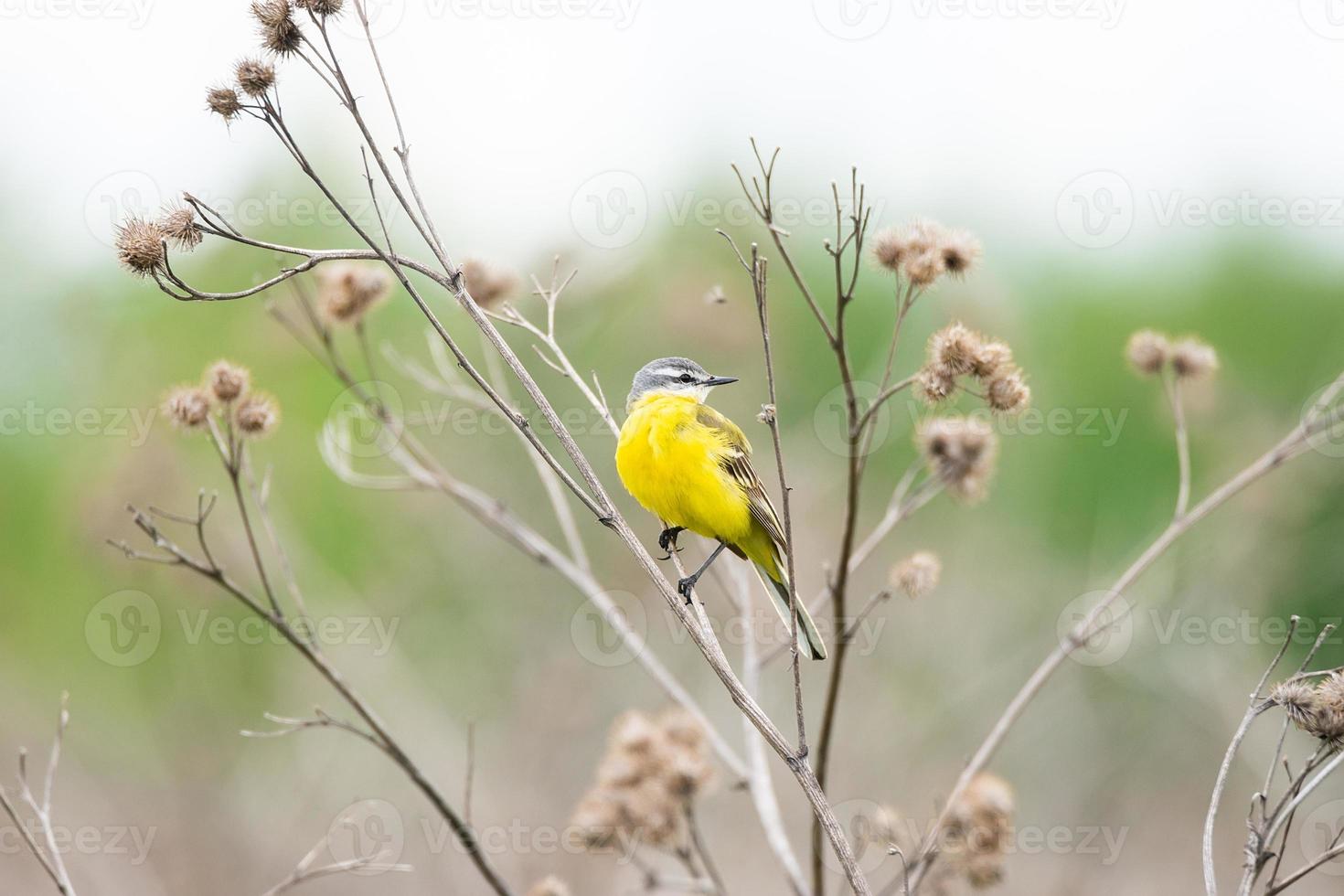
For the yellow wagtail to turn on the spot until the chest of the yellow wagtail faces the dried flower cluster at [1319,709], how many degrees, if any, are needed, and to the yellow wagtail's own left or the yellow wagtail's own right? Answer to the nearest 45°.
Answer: approximately 90° to the yellow wagtail's own left

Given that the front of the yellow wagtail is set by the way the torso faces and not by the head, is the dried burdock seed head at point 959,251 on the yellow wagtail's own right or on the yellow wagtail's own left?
on the yellow wagtail's own left

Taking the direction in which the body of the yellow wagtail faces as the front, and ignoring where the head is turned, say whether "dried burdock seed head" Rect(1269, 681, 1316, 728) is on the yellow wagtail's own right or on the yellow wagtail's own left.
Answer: on the yellow wagtail's own left

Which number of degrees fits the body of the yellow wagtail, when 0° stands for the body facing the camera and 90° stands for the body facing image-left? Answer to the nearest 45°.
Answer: approximately 45°

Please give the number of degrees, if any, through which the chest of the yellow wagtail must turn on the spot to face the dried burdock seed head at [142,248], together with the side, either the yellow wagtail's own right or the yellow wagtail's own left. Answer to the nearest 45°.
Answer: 0° — it already faces it

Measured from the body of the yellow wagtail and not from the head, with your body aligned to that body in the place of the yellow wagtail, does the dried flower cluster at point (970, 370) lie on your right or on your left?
on your left

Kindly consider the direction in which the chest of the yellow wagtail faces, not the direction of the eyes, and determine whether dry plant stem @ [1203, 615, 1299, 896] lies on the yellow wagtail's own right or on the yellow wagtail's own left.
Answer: on the yellow wagtail's own left

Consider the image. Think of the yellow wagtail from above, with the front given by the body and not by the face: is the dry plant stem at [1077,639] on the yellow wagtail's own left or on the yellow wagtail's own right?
on the yellow wagtail's own left

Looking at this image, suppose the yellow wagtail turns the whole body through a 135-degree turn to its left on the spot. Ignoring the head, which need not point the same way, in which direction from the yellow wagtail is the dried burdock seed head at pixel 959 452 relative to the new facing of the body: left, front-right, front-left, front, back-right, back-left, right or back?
front-right
